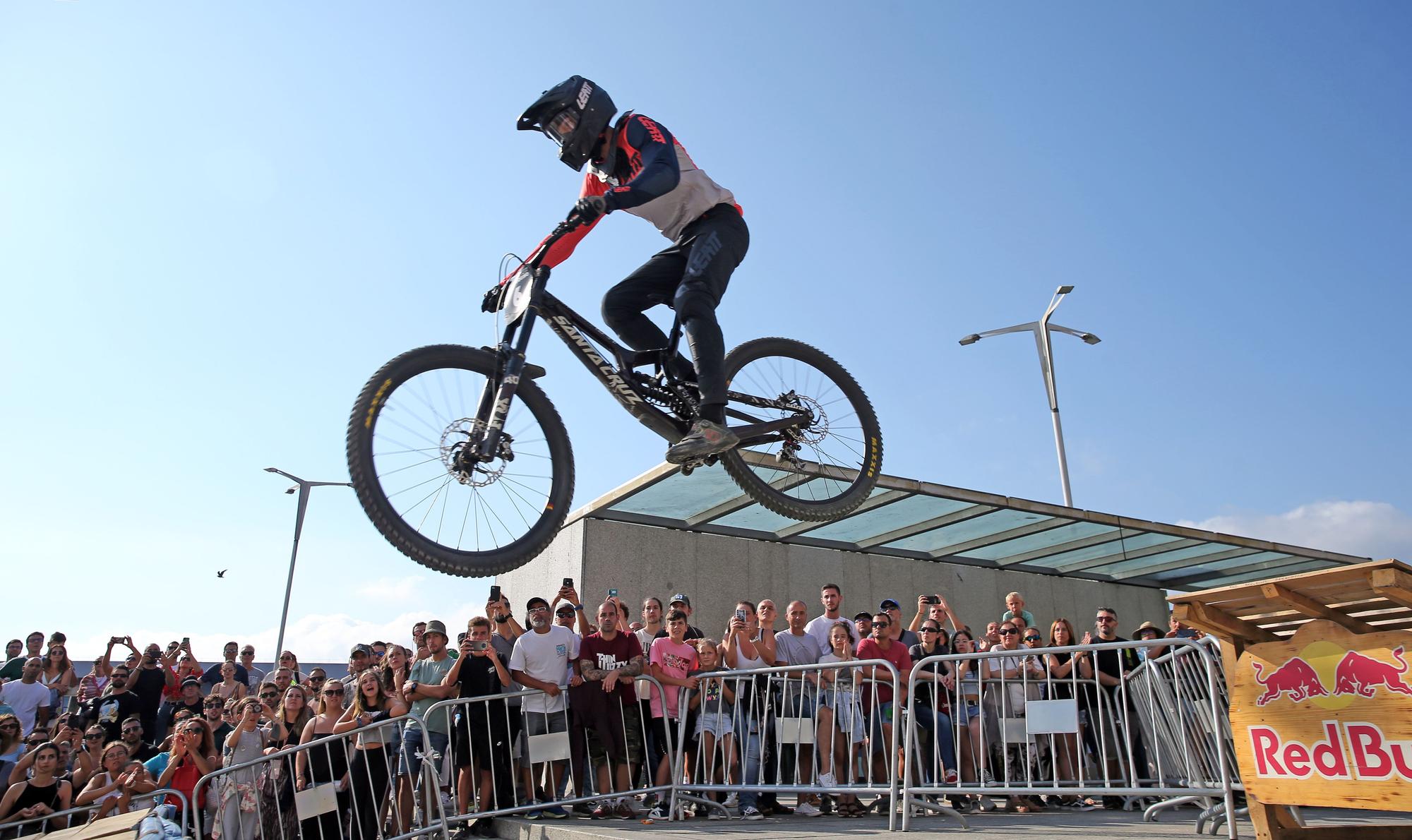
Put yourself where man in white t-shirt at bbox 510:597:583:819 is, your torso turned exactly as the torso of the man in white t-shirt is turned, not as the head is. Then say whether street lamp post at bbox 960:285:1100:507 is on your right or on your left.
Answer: on your left

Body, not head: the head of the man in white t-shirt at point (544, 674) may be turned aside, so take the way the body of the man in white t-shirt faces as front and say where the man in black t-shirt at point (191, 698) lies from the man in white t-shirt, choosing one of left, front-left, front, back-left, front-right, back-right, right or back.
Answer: back-right

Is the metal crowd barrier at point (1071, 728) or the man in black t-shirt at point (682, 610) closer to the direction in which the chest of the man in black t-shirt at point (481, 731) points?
the metal crowd barrier

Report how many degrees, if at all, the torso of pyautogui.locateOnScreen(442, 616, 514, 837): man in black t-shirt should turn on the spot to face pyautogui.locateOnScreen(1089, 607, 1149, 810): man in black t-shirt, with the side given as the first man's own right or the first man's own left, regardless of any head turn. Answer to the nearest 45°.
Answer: approximately 90° to the first man's own left

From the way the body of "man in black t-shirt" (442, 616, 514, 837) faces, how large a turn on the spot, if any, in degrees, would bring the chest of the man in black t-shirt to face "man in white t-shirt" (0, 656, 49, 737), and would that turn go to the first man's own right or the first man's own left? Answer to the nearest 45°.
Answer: approximately 135° to the first man's own right

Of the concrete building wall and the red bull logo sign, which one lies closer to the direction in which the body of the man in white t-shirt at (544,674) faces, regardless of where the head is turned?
the red bull logo sign

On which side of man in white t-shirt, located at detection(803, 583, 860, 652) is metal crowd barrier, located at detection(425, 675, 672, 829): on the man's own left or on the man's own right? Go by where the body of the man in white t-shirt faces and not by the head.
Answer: on the man's own right

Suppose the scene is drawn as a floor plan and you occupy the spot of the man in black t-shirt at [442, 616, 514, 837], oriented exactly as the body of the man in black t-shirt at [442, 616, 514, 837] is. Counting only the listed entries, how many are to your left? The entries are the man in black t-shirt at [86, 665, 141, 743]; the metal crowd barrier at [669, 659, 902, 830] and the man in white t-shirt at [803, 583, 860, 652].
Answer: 2
